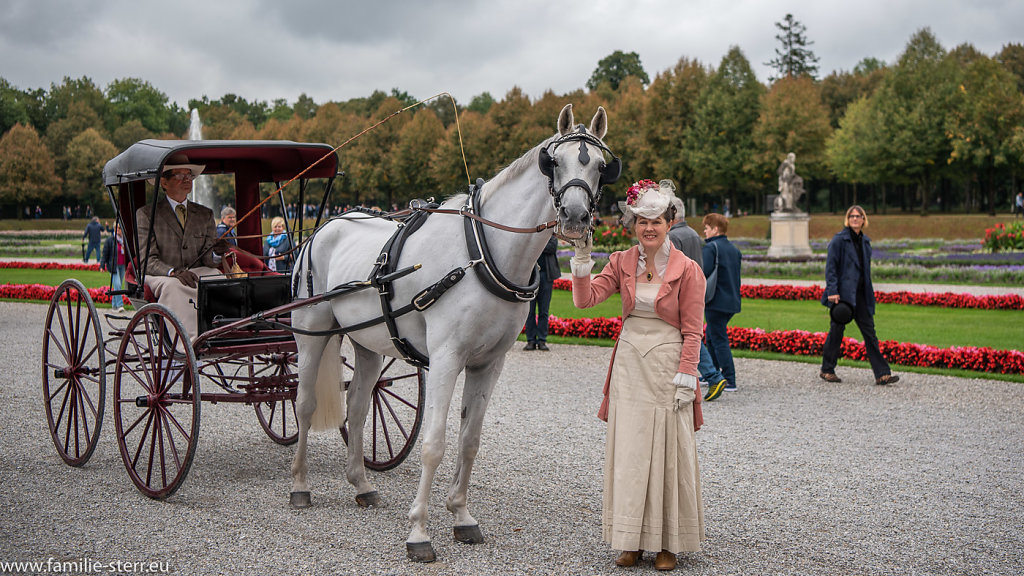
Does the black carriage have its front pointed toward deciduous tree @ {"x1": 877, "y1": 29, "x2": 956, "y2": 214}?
no

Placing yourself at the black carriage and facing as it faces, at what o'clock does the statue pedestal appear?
The statue pedestal is roughly at 9 o'clock from the black carriage.

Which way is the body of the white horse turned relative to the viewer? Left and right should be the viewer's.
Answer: facing the viewer and to the right of the viewer

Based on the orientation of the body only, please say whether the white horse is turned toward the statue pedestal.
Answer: no

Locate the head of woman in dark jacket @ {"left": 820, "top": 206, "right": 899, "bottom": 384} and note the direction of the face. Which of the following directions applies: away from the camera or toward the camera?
toward the camera

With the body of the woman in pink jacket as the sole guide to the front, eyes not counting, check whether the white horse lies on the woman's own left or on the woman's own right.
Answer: on the woman's own right

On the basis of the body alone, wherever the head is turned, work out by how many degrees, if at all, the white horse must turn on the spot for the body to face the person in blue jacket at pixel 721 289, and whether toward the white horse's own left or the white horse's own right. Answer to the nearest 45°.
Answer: approximately 90° to the white horse's own left

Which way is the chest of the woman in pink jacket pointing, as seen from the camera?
toward the camera

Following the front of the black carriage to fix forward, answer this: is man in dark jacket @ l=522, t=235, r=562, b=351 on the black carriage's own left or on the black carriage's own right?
on the black carriage's own left

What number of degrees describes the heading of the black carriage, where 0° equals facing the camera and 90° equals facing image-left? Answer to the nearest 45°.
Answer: approximately 315°

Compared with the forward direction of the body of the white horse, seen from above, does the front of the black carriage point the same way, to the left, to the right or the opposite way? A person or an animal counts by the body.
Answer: the same way

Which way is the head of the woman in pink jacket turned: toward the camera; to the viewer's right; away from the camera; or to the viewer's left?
toward the camera

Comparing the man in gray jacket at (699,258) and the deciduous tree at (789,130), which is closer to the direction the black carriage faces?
the man in gray jacket

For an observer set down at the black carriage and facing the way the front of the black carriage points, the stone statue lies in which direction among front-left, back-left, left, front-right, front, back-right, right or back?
left

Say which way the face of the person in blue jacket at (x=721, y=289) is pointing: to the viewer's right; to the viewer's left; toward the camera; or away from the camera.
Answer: to the viewer's left

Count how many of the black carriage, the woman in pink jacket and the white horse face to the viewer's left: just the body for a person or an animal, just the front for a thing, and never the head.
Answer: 0

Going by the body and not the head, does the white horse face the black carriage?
no
